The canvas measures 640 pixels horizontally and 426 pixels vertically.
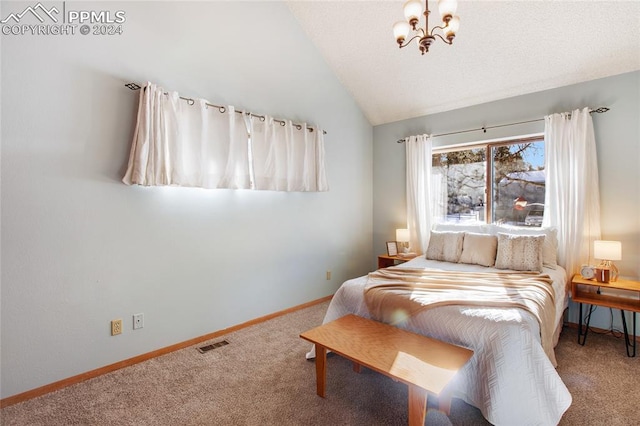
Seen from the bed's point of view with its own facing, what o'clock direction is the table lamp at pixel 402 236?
The table lamp is roughly at 4 o'clock from the bed.

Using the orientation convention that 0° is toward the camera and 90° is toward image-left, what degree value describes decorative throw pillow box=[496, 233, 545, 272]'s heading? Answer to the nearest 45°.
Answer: approximately 0°

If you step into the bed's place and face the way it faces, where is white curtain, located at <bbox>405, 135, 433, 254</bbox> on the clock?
The white curtain is roughly at 4 o'clock from the bed.

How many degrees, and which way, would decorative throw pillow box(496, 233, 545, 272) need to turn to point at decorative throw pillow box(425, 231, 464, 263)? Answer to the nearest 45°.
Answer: approximately 90° to its right

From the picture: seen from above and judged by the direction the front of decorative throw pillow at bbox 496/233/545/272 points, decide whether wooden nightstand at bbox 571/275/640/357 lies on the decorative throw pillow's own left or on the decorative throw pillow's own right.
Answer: on the decorative throw pillow's own left
